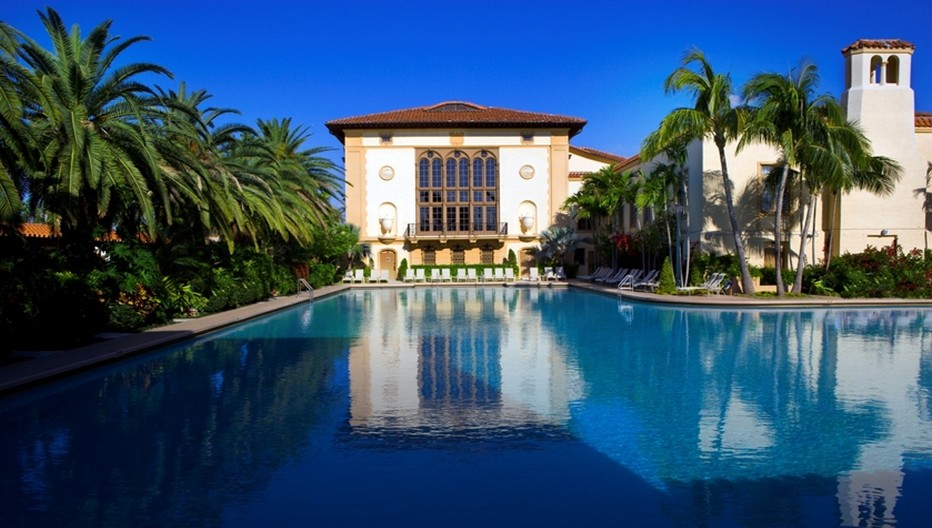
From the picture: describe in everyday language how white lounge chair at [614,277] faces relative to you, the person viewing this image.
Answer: facing to the left of the viewer

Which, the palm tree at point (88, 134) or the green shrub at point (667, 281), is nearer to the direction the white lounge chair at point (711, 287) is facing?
the green shrub

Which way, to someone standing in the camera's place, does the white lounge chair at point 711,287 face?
facing to the left of the viewer

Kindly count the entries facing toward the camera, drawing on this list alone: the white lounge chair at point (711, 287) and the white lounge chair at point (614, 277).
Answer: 0

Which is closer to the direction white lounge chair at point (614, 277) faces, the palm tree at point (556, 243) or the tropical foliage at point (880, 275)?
the palm tree

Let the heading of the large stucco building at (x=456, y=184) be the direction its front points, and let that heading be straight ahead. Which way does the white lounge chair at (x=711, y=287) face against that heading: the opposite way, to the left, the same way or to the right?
to the right

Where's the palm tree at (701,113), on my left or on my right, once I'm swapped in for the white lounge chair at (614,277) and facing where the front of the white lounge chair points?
on my left

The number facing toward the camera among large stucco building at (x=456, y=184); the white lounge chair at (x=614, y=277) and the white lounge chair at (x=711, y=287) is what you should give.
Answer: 1

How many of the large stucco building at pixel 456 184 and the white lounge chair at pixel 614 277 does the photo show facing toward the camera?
1

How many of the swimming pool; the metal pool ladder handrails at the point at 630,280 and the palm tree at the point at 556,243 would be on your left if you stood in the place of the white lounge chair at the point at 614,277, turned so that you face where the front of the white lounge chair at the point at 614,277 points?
2

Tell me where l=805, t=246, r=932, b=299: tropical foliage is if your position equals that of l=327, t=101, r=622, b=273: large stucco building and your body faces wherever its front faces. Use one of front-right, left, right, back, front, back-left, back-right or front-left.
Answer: front-left
